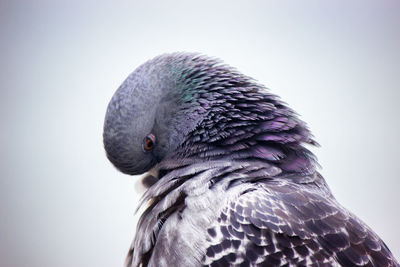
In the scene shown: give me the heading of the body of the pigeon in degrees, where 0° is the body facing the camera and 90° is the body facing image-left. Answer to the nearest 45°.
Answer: approximately 90°
